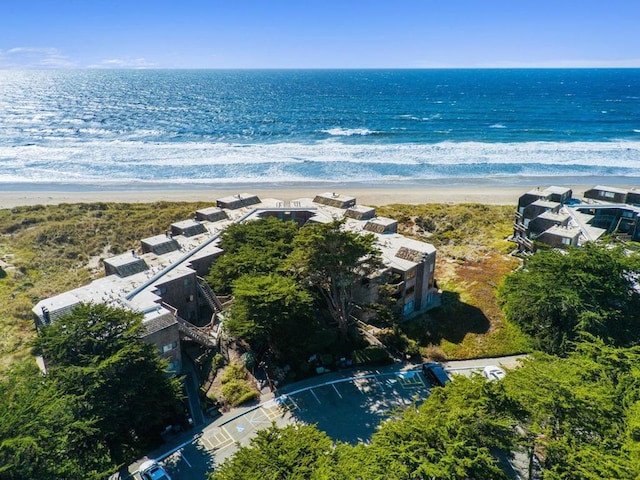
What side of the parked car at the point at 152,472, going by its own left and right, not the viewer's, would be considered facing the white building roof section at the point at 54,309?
front

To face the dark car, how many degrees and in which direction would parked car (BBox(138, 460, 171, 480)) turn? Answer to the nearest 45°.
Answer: approximately 135° to its right

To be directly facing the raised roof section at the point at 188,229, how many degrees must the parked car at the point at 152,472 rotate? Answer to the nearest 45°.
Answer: approximately 45° to its right

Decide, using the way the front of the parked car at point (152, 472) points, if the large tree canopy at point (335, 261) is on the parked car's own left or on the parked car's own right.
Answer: on the parked car's own right

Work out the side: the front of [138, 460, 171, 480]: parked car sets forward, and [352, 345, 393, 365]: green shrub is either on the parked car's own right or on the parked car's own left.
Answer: on the parked car's own right

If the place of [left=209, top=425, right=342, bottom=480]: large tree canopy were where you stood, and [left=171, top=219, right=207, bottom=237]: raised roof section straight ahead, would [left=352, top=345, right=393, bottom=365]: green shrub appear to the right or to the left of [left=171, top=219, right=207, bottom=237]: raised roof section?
right

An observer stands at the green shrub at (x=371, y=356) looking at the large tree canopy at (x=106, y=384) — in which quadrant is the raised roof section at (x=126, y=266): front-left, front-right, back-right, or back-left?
front-right

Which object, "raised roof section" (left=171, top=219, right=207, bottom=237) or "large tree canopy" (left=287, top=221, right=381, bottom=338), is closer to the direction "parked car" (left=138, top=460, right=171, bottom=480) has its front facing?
the raised roof section

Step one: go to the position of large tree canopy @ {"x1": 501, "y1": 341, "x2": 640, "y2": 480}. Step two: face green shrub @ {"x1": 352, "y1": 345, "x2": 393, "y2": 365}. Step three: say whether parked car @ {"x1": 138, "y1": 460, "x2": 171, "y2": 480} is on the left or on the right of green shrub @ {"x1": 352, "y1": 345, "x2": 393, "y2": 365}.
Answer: left

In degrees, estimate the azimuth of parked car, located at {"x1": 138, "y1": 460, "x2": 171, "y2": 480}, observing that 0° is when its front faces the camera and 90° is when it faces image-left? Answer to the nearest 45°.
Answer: approximately 135°

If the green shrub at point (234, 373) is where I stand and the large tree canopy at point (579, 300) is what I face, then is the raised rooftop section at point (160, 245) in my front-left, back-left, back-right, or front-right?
back-left

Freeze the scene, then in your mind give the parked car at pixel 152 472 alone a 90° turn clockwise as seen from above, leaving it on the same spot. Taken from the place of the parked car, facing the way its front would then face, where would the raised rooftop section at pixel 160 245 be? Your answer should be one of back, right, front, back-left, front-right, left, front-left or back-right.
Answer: front-left

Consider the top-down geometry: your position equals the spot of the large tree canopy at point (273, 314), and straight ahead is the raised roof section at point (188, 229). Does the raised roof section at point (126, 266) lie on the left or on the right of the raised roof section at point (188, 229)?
left
